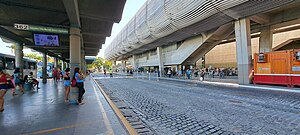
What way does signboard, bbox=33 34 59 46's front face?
toward the camera

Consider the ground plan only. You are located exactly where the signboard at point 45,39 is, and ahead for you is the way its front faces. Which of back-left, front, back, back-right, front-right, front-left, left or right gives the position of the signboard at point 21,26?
front-right

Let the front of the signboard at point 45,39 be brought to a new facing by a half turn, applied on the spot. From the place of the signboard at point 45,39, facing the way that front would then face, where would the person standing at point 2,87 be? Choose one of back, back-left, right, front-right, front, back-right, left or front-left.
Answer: back-left

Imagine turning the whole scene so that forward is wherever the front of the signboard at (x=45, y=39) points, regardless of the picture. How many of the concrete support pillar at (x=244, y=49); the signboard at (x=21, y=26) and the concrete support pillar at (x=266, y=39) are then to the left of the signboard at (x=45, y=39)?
2

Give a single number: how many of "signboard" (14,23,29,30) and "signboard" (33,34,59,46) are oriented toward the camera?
2

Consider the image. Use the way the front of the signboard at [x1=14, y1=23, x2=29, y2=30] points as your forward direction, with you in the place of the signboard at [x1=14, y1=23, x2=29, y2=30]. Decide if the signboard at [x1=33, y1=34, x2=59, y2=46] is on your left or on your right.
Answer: on your left

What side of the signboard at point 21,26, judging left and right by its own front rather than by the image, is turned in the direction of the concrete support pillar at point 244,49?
left

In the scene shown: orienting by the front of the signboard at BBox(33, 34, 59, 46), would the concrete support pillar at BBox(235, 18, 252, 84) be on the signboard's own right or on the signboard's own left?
on the signboard's own left
